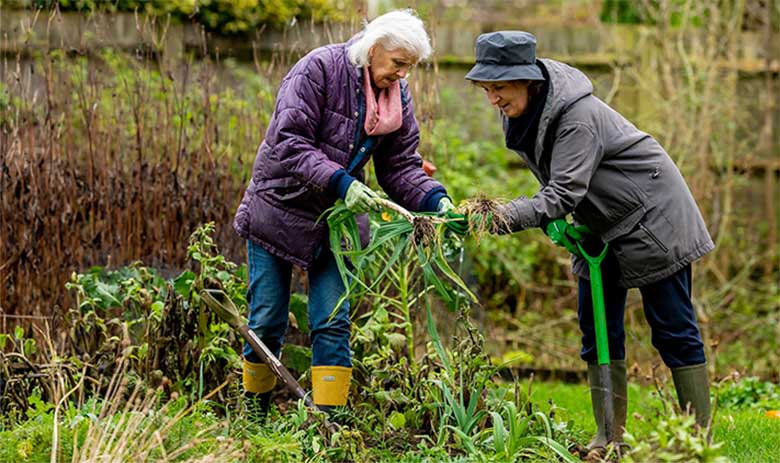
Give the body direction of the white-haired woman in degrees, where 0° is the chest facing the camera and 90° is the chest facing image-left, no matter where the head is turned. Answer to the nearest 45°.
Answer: approximately 315°

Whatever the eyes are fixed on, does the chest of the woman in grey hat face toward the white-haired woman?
yes

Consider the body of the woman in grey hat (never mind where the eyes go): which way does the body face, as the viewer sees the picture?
to the viewer's left

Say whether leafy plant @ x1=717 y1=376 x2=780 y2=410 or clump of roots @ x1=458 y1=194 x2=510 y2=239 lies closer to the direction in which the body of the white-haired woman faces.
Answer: the clump of roots

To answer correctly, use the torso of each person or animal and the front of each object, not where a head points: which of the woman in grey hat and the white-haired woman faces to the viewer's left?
the woman in grey hat

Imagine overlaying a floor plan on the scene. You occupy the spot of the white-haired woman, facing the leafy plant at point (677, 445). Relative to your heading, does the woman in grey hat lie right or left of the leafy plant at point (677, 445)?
left

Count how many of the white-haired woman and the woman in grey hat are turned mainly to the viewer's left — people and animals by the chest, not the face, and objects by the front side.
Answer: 1

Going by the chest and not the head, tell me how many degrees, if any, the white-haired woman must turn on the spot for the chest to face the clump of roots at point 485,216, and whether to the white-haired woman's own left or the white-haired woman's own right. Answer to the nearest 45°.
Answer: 0° — they already face it
